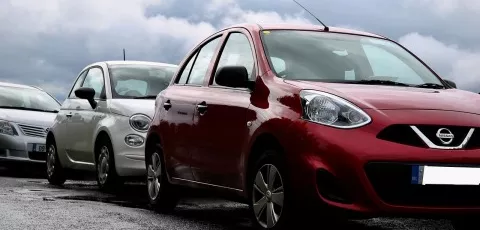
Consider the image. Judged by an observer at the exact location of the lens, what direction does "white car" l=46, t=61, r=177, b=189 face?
facing the viewer and to the right of the viewer

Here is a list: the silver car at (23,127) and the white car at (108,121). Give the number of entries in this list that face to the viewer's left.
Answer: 0

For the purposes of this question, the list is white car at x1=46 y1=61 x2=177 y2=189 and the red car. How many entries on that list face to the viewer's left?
0

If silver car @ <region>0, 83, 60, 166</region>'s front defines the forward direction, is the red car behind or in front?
in front

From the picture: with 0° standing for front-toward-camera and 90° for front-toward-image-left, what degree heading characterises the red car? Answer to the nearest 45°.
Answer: approximately 315°

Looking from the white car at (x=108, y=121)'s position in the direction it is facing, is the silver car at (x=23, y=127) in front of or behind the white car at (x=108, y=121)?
behind

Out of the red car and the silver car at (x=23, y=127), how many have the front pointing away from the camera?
0

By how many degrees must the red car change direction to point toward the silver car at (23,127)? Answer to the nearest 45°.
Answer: approximately 180°
